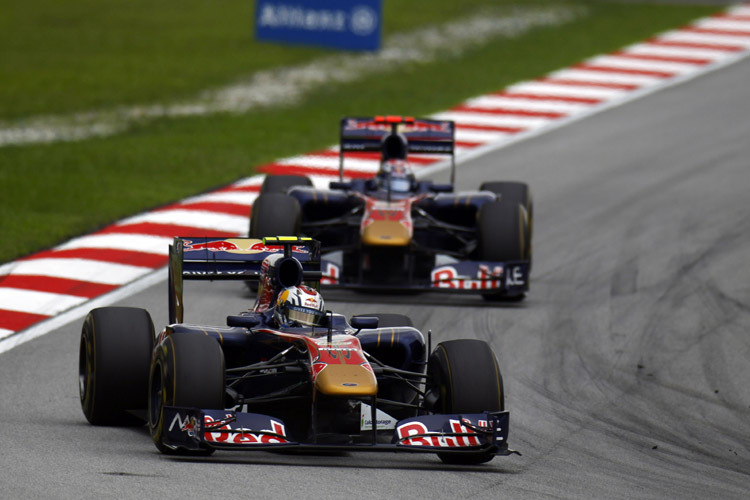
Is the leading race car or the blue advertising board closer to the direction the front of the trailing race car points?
the leading race car

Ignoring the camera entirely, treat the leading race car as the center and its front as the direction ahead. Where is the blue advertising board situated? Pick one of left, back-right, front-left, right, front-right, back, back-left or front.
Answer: back

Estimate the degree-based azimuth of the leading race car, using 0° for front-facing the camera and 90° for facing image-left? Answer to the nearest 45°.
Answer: approximately 0°

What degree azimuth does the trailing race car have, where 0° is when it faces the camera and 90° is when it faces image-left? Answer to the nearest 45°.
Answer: approximately 0°

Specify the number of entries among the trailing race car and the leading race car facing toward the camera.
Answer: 2

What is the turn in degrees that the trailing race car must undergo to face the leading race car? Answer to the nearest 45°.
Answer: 0° — it already faces it

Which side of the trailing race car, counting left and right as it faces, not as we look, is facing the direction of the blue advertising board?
back

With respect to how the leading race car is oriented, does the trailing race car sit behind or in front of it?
behind
